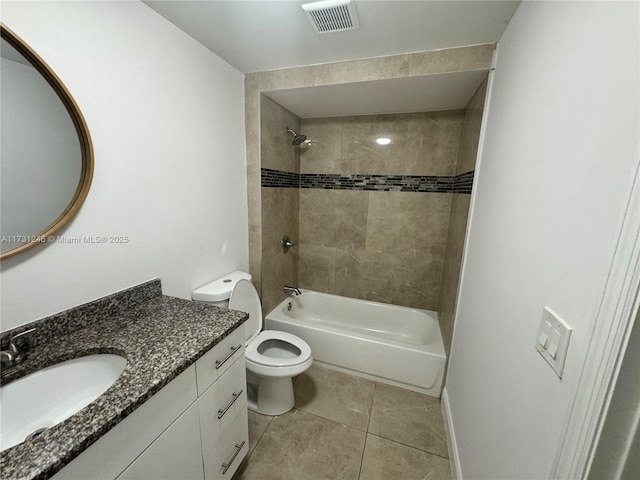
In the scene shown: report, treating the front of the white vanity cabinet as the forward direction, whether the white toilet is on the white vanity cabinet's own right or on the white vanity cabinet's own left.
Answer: on the white vanity cabinet's own left

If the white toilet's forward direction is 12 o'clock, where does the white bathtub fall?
The white bathtub is roughly at 10 o'clock from the white toilet.

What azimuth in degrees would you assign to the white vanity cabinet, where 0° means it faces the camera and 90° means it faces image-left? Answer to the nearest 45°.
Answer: approximately 315°

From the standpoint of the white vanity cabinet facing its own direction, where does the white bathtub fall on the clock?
The white bathtub is roughly at 10 o'clock from the white vanity cabinet.

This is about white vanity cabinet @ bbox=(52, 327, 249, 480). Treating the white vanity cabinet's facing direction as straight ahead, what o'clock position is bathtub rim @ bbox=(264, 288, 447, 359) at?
The bathtub rim is roughly at 10 o'clock from the white vanity cabinet.

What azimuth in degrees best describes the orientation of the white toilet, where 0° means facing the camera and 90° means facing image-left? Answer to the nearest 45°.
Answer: approximately 315°
